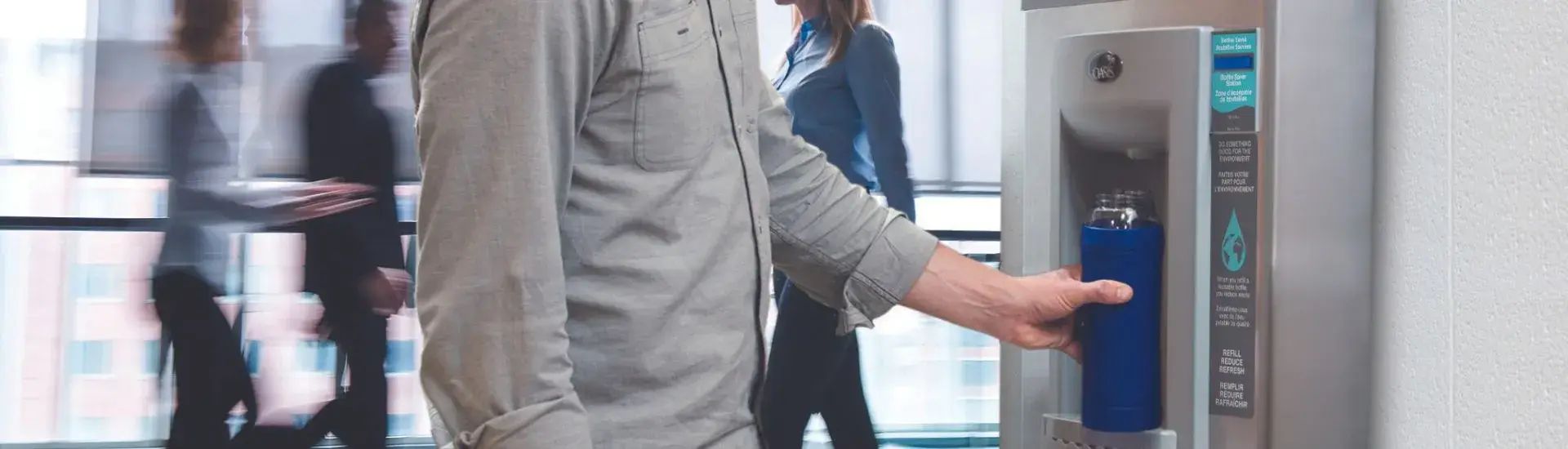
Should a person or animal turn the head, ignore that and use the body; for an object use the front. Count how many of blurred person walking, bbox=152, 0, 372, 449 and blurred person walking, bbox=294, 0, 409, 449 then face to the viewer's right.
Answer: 2

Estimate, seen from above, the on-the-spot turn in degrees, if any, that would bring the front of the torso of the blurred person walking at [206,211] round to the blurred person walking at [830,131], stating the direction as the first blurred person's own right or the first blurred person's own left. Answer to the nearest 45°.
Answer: approximately 45° to the first blurred person's own right

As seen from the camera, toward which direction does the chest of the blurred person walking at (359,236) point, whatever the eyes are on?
to the viewer's right

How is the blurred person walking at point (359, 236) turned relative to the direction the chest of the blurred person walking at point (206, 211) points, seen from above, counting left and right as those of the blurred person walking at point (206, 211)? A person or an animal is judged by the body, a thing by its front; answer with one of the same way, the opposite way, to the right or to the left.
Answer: the same way

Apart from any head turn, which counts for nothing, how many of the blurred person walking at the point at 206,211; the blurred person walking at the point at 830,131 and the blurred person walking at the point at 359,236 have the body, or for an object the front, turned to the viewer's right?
2

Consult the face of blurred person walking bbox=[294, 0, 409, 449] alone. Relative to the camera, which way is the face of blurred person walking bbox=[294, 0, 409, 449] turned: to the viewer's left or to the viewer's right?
to the viewer's right

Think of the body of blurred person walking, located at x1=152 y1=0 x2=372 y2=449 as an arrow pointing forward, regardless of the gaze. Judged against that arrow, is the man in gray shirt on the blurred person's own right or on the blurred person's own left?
on the blurred person's own right

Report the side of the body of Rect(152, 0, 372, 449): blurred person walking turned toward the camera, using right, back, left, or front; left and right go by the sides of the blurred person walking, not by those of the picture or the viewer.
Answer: right

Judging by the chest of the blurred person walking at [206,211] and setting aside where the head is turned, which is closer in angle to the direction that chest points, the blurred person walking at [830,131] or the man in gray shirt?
the blurred person walking
